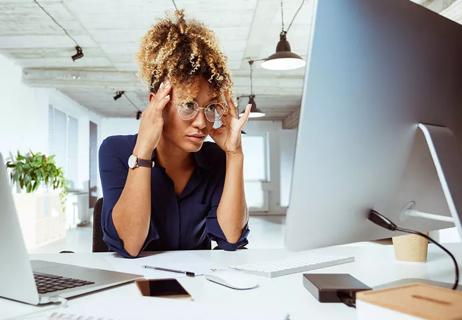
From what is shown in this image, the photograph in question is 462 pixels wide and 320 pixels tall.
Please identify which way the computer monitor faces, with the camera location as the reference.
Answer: facing away from the viewer and to the left of the viewer

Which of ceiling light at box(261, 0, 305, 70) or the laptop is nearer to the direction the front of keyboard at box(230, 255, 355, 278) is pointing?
the ceiling light

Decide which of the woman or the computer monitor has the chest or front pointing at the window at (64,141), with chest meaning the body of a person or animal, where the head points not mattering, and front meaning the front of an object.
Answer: the computer monitor

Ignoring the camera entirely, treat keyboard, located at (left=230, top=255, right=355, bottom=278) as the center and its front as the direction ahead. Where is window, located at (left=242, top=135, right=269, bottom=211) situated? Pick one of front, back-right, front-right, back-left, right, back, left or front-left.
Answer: front-right

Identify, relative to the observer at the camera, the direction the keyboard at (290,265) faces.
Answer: facing away from the viewer and to the left of the viewer
